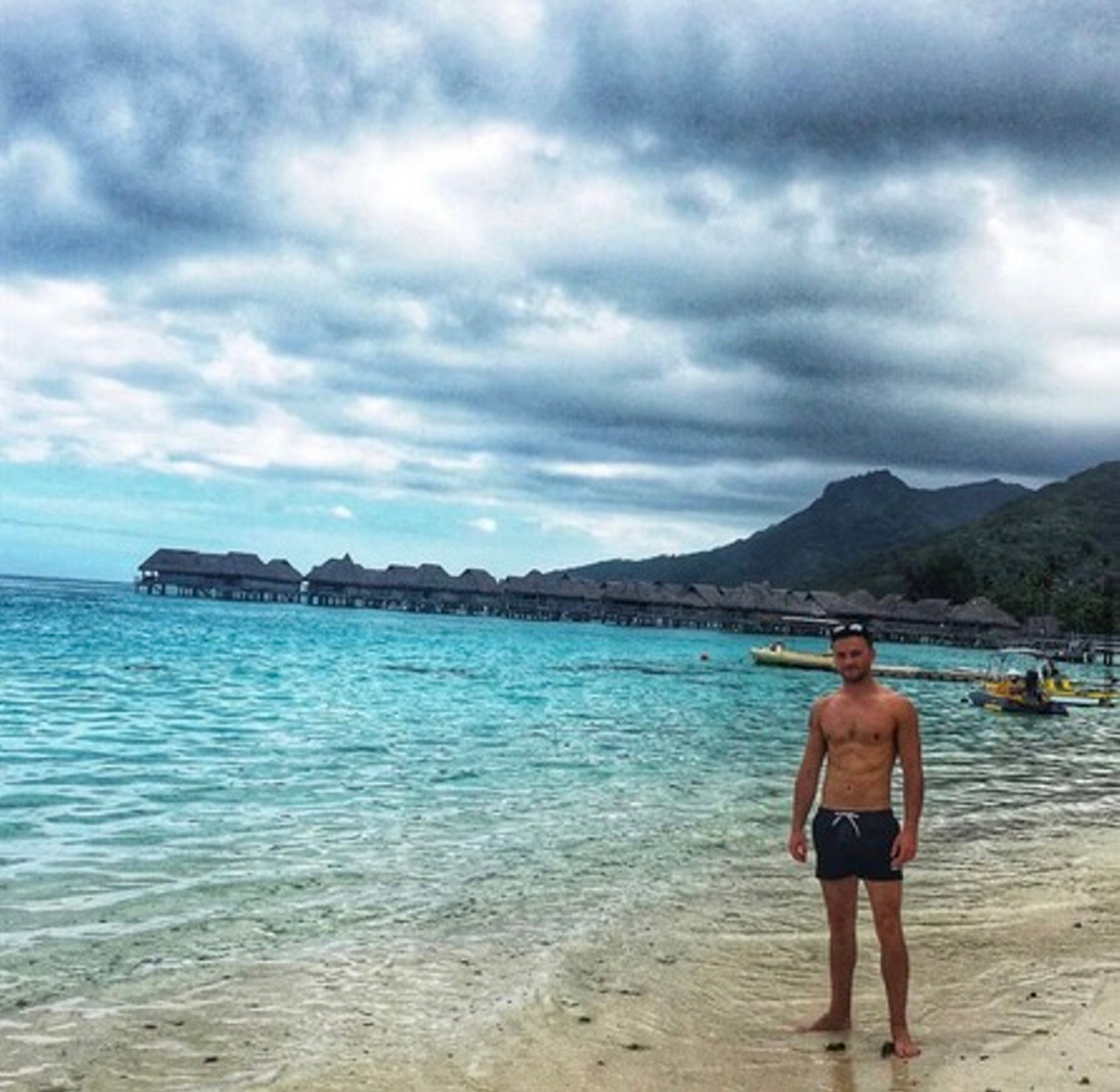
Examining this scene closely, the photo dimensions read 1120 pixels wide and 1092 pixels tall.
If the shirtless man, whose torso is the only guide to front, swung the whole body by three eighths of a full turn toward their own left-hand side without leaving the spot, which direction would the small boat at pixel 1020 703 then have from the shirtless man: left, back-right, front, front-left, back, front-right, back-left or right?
front-left

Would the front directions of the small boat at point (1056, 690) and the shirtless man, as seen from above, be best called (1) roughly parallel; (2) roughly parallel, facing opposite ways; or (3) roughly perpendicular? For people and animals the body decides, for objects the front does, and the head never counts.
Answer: roughly perpendicular

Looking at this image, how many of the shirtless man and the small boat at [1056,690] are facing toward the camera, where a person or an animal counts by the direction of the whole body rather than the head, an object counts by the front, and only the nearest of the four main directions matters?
1

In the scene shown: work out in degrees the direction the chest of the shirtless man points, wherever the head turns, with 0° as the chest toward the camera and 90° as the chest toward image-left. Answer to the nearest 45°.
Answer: approximately 0°

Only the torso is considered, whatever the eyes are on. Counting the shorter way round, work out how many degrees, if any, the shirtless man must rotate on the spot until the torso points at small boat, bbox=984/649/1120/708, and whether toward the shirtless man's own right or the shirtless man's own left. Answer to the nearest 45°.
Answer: approximately 180°
